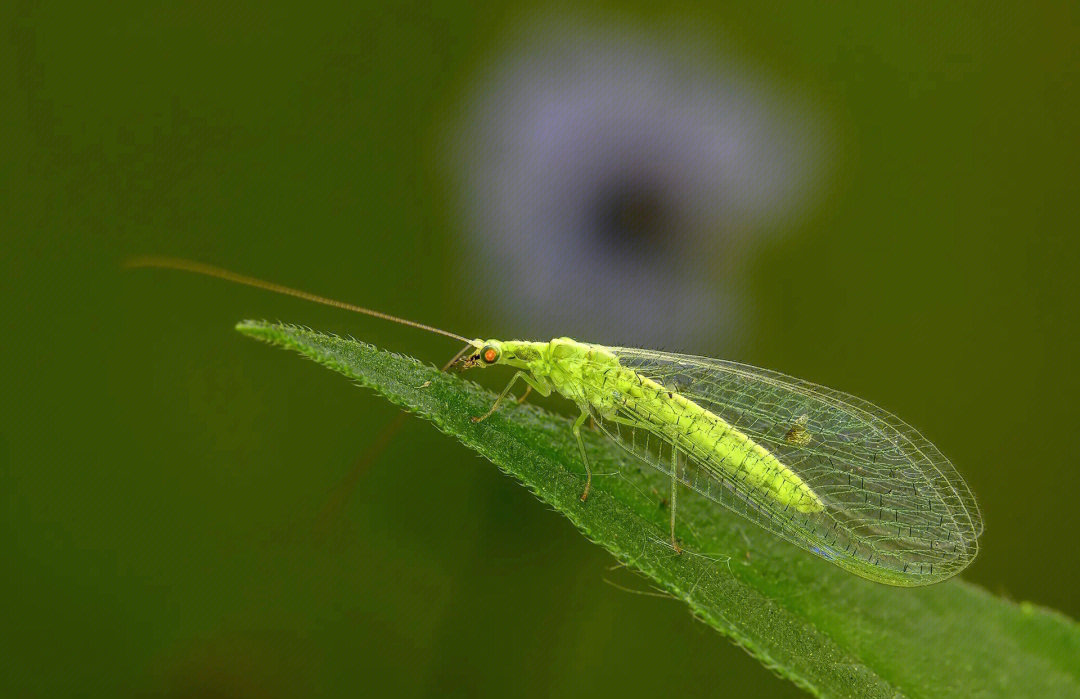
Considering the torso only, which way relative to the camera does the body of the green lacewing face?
to the viewer's left
